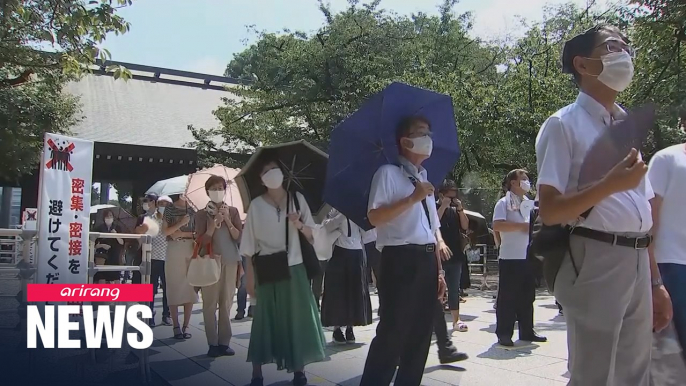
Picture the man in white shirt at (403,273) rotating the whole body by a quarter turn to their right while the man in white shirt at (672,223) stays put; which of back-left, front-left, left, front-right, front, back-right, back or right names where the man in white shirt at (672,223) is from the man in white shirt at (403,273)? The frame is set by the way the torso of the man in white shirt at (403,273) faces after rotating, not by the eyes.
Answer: back-left

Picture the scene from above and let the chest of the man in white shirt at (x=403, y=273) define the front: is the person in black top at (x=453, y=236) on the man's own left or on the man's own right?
on the man's own left

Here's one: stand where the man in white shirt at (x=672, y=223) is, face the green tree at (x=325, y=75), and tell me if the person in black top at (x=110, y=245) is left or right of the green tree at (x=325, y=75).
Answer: left

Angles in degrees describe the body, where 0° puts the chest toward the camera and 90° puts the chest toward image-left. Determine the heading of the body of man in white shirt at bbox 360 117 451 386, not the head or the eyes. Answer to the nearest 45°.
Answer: approximately 315°

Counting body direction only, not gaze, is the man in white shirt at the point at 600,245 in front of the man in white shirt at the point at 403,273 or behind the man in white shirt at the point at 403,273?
in front
